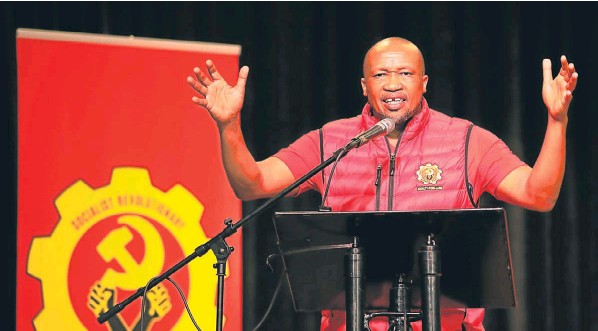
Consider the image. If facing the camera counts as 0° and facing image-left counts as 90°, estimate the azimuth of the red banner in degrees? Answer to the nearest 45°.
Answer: approximately 0°
